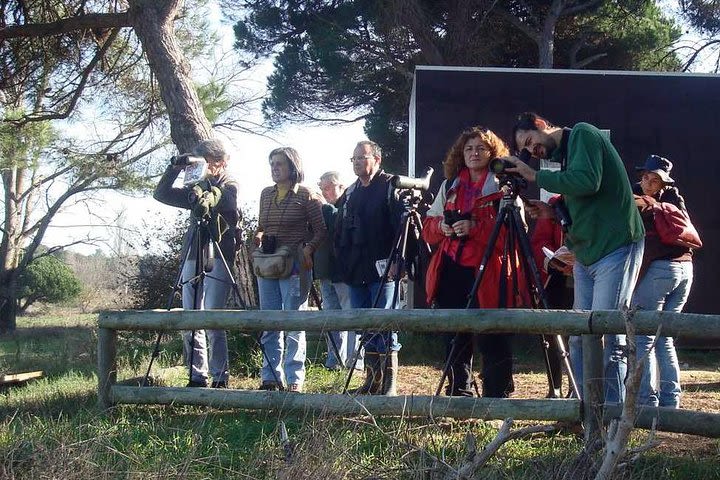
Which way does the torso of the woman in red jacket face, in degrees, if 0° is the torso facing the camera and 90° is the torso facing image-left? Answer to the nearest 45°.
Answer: approximately 0°

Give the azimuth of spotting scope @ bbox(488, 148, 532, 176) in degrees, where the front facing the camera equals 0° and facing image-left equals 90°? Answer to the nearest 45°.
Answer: approximately 45°

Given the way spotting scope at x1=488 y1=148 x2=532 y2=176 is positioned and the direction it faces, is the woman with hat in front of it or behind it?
behind

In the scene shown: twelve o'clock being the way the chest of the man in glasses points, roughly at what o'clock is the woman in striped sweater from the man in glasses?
The woman in striped sweater is roughly at 2 o'clock from the man in glasses.

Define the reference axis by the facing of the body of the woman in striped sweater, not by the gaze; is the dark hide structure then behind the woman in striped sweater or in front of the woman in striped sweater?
behind

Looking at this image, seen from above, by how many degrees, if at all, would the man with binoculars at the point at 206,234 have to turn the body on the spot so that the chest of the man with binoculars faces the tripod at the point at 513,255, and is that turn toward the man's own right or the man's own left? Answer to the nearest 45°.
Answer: approximately 90° to the man's own left
